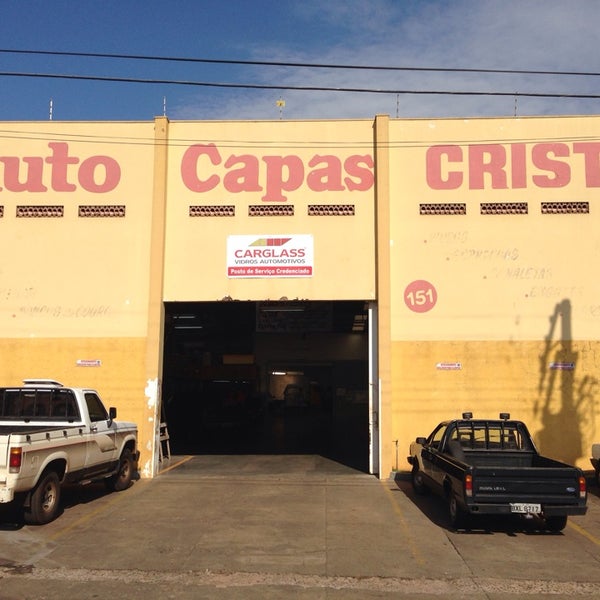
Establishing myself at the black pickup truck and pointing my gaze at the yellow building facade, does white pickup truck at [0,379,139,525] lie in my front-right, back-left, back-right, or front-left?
front-left

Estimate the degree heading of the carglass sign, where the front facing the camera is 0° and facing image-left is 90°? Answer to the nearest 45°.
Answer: approximately 0°

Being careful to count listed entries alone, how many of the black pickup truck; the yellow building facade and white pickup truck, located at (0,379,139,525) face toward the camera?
1

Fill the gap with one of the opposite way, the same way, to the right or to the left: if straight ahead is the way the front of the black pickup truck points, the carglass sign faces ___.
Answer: the opposite way

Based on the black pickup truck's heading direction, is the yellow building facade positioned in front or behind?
in front

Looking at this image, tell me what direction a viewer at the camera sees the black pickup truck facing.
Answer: facing away from the viewer and to the left of the viewer

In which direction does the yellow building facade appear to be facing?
toward the camera

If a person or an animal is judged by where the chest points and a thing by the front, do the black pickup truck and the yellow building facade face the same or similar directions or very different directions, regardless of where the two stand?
very different directions

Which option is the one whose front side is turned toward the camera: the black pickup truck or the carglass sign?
the carglass sign

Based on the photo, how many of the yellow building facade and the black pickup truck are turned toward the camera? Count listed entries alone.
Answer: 1

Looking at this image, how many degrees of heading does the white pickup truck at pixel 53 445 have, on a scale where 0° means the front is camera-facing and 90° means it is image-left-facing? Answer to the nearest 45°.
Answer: approximately 225°

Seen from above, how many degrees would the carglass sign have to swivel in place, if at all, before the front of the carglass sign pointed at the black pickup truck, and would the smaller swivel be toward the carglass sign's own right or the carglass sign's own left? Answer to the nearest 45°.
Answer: approximately 45° to the carglass sign's own left

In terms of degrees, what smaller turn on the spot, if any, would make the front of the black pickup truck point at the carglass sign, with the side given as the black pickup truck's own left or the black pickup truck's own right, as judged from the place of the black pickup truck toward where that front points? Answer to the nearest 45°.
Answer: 0° — it already faces it

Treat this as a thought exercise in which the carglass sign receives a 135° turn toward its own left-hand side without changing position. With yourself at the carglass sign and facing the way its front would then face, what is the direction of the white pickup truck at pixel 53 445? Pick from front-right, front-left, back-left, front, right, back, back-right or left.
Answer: back

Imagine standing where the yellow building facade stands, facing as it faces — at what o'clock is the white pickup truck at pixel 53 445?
The white pickup truck is roughly at 2 o'clock from the yellow building facade.

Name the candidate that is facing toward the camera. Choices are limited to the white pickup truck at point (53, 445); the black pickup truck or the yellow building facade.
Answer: the yellow building facade

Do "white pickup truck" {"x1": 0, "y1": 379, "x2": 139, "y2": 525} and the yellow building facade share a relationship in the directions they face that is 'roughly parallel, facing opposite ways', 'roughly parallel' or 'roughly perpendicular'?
roughly parallel, facing opposite ways
